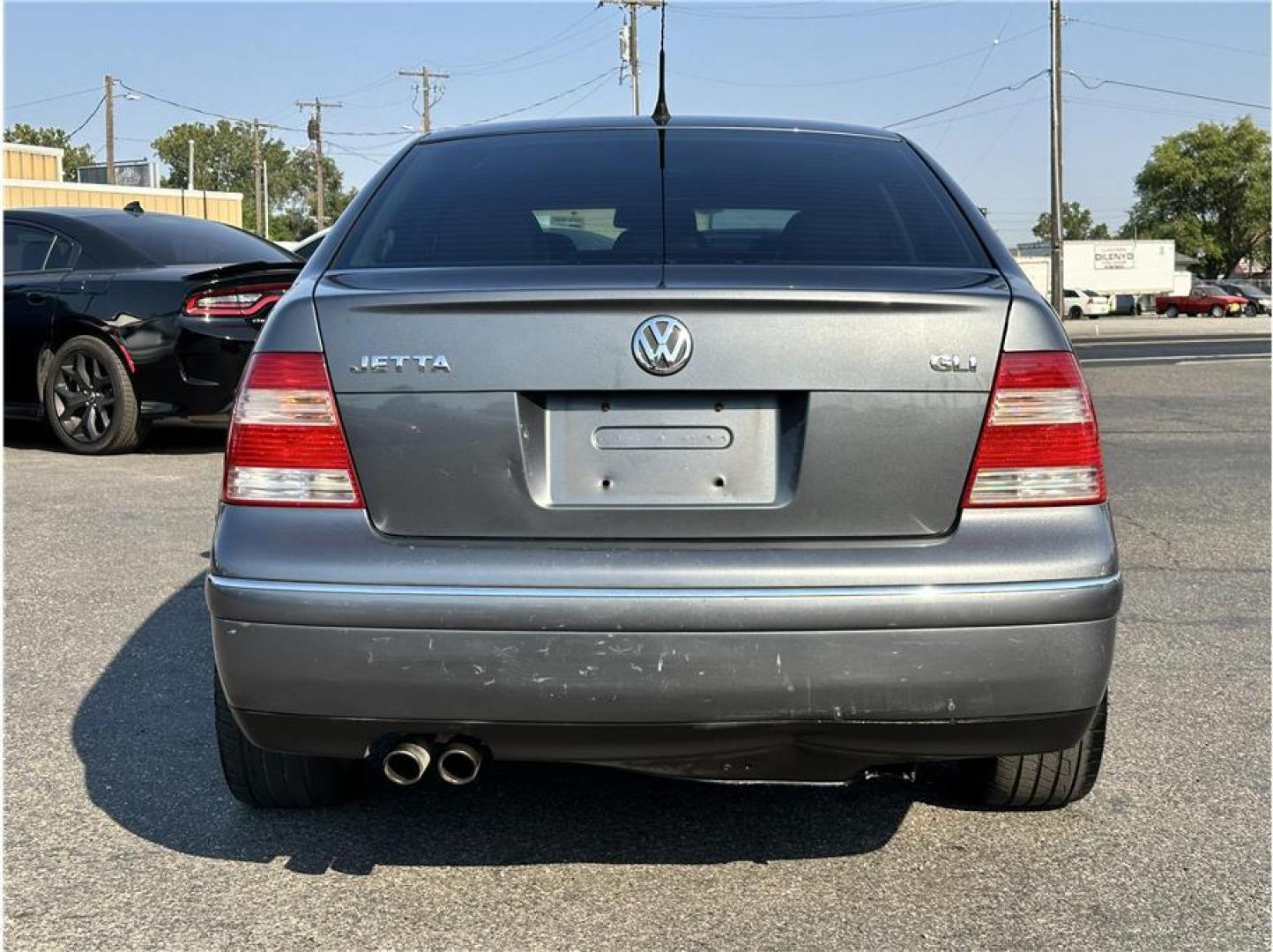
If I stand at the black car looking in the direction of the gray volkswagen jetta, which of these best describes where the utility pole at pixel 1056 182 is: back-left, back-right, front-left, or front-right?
back-left

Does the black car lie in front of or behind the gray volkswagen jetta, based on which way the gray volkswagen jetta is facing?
in front

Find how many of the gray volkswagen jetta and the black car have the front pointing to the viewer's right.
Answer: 0

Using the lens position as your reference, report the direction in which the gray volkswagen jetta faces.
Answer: facing away from the viewer

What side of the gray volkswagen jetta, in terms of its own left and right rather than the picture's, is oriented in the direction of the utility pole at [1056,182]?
front

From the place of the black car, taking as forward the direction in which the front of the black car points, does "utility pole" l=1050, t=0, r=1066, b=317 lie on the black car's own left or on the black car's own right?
on the black car's own right

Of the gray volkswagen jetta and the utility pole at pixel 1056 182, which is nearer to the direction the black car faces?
the utility pole

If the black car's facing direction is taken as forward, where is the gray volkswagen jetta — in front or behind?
behind

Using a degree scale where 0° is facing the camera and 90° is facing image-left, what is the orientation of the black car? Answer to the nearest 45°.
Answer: approximately 135°
